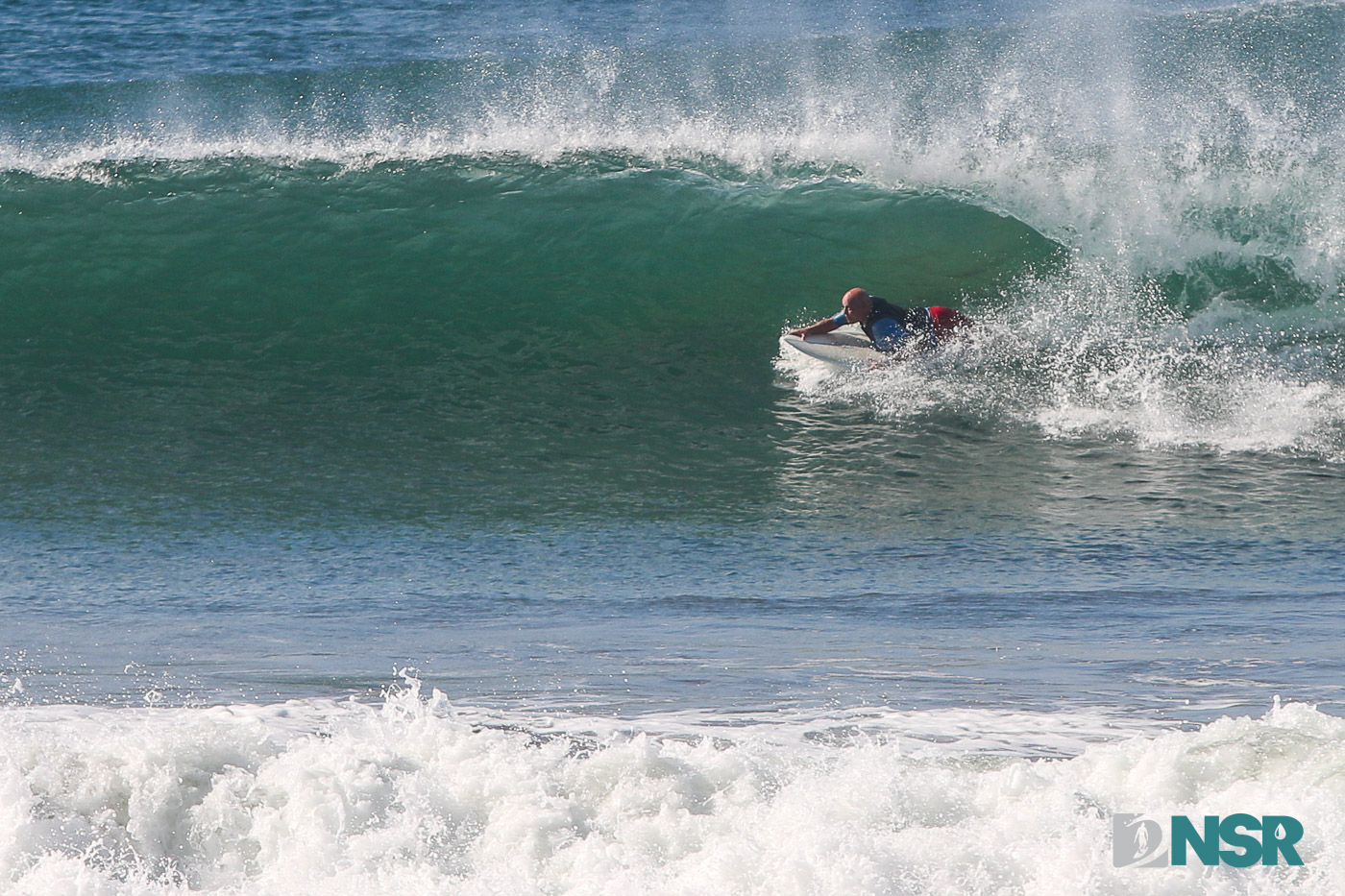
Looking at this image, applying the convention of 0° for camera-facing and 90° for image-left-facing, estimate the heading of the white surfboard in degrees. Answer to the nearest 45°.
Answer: approximately 90°
